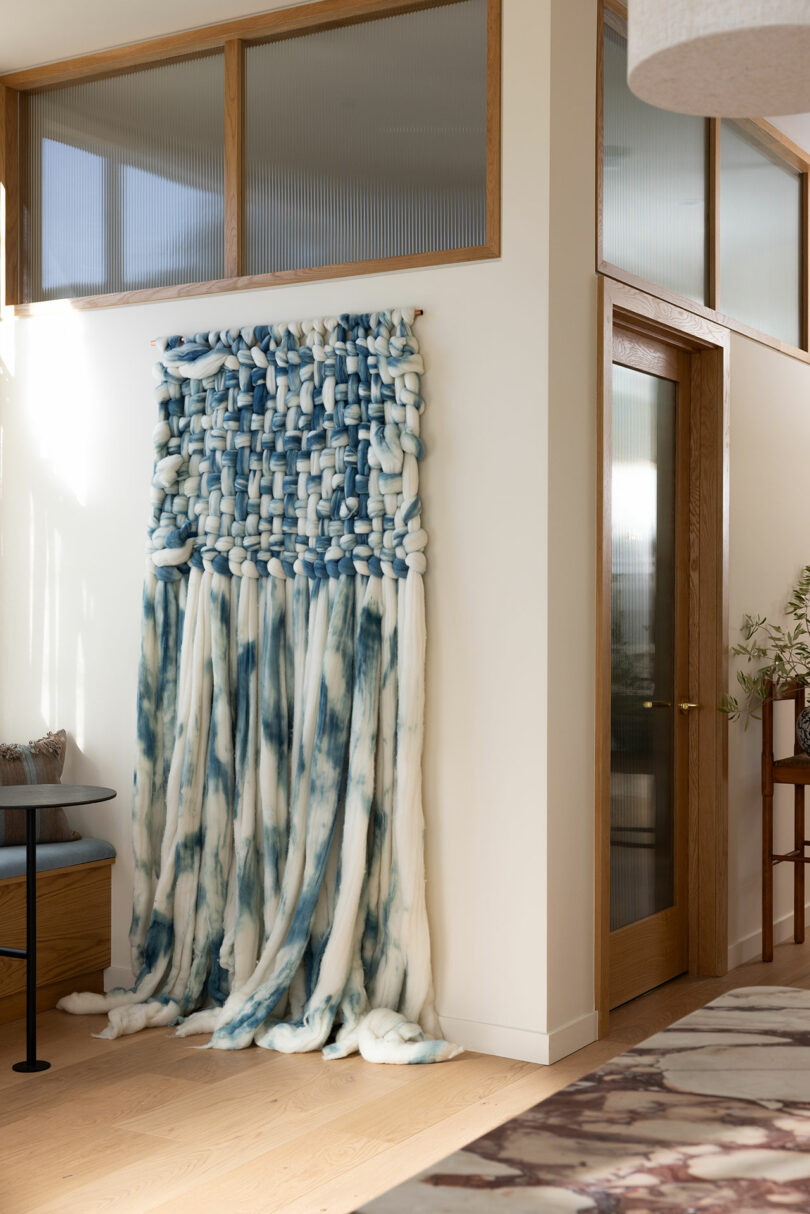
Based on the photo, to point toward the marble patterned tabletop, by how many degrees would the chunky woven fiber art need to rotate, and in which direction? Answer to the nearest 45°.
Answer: approximately 45° to its left

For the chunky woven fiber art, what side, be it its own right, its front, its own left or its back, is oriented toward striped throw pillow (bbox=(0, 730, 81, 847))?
right

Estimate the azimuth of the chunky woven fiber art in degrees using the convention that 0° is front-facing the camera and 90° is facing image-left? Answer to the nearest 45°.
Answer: approximately 45°
